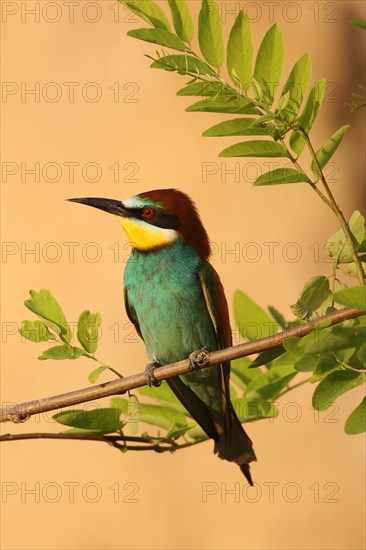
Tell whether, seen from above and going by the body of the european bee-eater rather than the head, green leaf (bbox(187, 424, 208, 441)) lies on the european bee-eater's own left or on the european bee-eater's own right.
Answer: on the european bee-eater's own left

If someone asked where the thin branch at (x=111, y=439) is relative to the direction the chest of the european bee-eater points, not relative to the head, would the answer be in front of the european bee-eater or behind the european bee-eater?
in front

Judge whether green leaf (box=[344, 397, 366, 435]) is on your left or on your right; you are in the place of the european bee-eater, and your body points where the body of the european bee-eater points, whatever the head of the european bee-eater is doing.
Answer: on your left
